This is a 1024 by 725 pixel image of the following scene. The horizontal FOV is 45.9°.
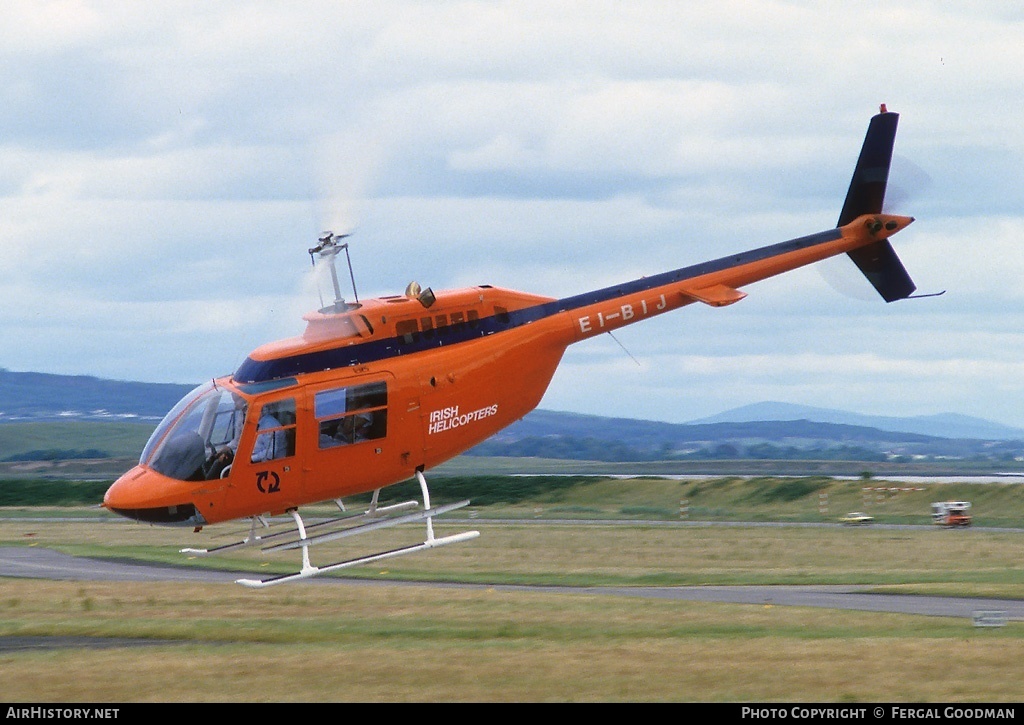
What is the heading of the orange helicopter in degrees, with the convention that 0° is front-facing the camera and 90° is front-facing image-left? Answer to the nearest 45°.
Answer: approximately 90°
